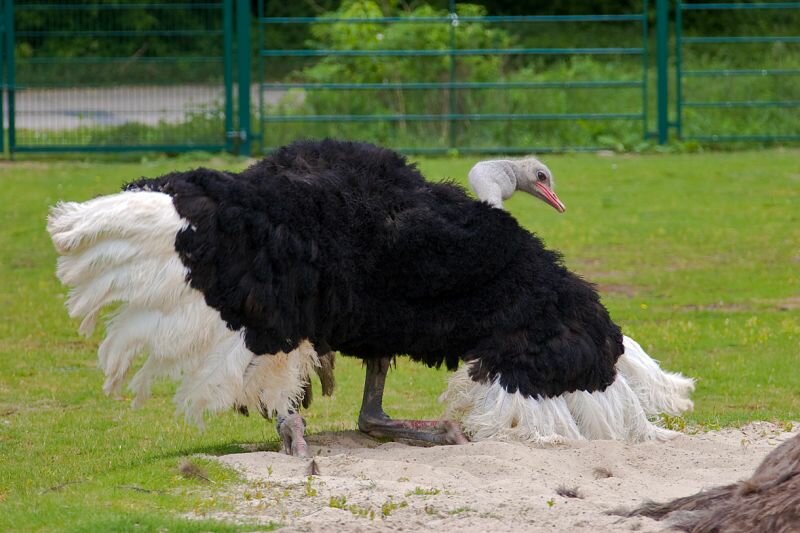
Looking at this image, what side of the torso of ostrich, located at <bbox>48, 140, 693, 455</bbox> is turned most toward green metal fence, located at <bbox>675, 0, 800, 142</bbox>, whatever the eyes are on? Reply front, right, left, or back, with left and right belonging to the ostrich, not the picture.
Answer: left

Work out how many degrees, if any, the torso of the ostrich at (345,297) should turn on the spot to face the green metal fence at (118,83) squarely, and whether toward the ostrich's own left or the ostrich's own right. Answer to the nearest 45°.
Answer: approximately 90° to the ostrich's own left

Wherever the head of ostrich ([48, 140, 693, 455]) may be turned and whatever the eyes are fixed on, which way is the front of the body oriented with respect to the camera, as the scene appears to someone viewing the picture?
to the viewer's right

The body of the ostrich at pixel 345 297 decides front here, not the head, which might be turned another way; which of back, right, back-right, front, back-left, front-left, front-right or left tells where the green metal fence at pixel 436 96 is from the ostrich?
left
